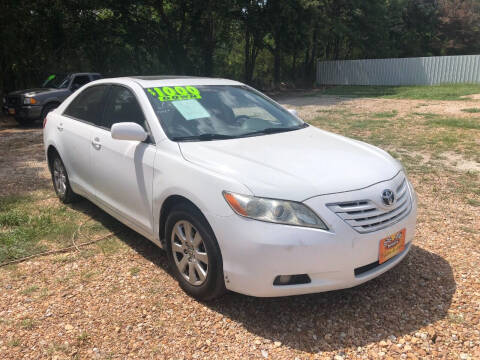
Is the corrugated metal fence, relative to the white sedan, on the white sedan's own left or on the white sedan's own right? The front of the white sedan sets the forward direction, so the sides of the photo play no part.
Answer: on the white sedan's own left

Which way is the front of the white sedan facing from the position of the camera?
facing the viewer and to the right of the viewer
